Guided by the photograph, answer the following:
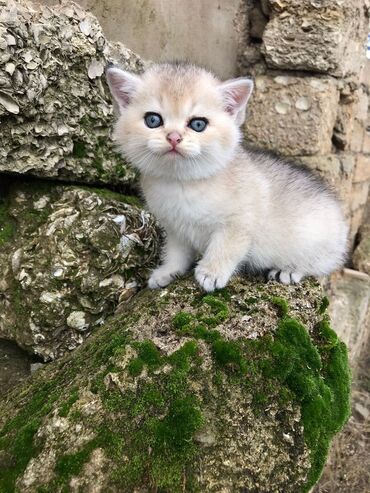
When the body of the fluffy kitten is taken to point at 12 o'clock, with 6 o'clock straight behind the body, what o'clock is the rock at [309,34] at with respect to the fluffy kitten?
The rock is roughly at 5 o'clock from the fluffy kitten.

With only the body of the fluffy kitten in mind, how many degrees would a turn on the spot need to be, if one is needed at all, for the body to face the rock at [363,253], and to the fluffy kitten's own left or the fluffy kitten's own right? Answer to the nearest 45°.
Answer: approximately 180°

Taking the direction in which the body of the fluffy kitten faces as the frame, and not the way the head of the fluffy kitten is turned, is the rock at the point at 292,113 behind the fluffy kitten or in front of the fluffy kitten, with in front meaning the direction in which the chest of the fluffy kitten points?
behind

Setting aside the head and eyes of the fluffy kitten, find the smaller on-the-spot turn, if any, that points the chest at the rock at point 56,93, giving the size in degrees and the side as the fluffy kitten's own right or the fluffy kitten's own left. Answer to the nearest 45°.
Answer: approximately 45° to the fluffy kitten's own right

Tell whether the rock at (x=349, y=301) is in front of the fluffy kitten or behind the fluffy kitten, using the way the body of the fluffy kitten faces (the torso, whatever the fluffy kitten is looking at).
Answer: behind

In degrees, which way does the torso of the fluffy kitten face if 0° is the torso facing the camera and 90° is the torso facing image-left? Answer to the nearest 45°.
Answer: approximately 45°
